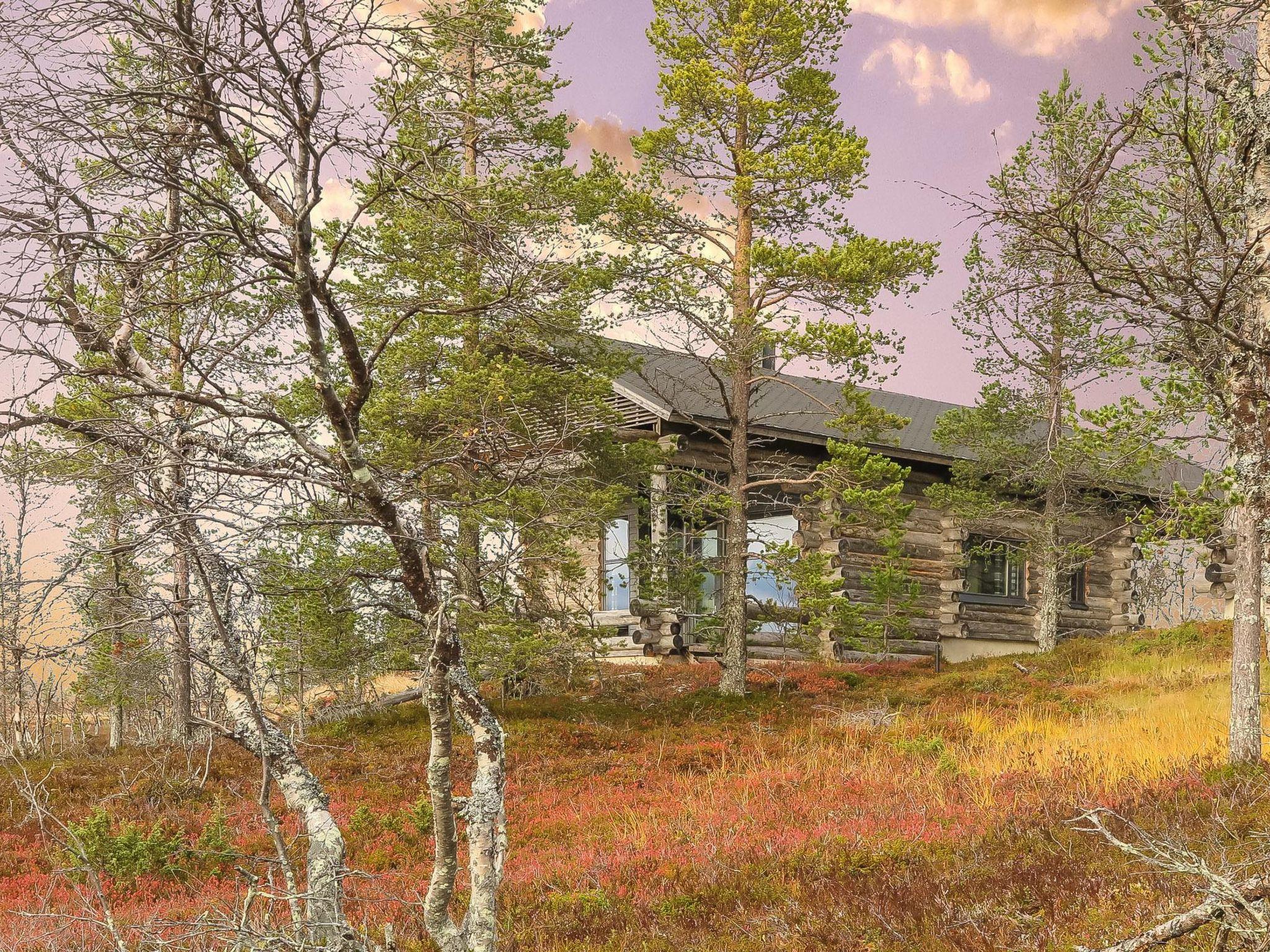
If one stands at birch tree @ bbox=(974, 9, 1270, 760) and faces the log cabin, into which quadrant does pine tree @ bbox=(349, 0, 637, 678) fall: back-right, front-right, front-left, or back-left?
front-left

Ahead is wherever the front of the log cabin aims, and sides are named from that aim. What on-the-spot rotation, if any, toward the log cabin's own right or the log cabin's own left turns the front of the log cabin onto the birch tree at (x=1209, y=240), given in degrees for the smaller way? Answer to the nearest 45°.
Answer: approximately 45° to the log cabin's own left

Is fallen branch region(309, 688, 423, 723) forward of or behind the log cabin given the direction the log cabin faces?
forward

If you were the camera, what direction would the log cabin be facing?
facing the viewer and to the left of the viewer

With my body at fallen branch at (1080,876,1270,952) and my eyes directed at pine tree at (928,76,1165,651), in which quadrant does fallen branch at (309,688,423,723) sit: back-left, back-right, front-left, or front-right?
front-left

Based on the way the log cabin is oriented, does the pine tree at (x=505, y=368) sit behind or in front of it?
in front

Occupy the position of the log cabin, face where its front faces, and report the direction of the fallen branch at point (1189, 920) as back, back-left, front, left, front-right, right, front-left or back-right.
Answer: front-left

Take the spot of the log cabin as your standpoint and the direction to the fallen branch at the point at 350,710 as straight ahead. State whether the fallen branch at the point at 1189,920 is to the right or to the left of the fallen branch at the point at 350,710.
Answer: left

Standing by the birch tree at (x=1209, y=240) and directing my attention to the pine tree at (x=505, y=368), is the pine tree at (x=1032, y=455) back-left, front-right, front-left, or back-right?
front-right
